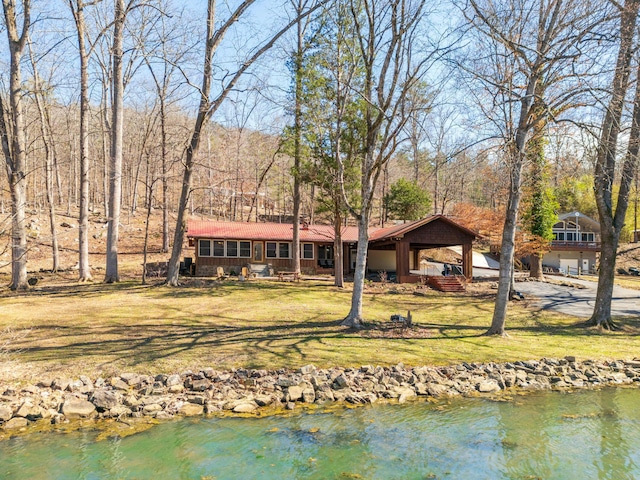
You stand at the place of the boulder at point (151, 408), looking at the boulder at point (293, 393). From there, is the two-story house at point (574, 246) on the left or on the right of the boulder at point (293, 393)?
left

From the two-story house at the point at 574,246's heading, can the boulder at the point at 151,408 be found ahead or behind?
ahead

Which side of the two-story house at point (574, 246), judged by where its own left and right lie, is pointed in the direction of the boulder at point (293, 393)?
front

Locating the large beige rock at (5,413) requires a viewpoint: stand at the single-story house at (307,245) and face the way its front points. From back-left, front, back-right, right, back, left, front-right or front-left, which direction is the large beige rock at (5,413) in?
front

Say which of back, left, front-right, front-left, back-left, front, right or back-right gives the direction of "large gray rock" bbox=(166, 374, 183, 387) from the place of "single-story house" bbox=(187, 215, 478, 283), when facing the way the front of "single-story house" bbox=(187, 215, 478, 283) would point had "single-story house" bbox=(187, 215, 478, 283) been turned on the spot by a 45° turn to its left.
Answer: front-right

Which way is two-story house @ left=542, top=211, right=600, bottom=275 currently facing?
toward the camera

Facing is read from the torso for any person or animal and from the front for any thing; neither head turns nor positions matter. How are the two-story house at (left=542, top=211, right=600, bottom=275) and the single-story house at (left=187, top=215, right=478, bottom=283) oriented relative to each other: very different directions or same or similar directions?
same or similar directions

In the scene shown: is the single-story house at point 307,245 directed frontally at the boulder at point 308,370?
yes

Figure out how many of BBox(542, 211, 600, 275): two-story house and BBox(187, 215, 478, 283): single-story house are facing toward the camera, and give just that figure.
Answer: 2

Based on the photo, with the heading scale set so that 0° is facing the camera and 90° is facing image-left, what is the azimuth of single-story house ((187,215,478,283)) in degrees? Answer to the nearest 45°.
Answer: approximately 0°

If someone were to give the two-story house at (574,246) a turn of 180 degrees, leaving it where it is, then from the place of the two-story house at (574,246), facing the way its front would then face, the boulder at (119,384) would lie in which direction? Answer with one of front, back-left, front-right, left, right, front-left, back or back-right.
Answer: back

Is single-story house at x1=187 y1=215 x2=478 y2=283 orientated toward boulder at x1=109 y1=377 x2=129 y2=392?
yes

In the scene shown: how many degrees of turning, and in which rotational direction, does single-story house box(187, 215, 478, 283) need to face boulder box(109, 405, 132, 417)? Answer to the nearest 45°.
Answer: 0° — it already faces it

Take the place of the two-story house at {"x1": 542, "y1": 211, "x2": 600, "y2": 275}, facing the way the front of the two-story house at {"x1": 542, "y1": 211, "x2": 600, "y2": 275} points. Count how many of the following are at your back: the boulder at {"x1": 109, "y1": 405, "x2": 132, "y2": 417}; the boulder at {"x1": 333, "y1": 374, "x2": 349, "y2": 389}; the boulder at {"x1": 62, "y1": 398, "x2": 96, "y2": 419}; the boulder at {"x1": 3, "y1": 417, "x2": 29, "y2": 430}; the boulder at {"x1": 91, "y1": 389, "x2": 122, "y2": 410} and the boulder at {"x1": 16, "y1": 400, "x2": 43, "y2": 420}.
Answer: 0

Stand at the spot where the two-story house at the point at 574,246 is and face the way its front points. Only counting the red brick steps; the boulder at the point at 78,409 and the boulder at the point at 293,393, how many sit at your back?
0

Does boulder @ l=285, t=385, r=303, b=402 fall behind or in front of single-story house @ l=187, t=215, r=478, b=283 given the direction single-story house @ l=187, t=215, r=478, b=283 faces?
in front

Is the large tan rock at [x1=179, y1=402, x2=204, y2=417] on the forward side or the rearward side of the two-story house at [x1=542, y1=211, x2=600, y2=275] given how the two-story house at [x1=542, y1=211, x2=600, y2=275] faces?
on the forward side

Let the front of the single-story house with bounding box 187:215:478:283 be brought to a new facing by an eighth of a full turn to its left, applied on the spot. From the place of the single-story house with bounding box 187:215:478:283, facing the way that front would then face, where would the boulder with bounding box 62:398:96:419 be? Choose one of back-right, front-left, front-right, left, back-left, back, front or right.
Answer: front-right
